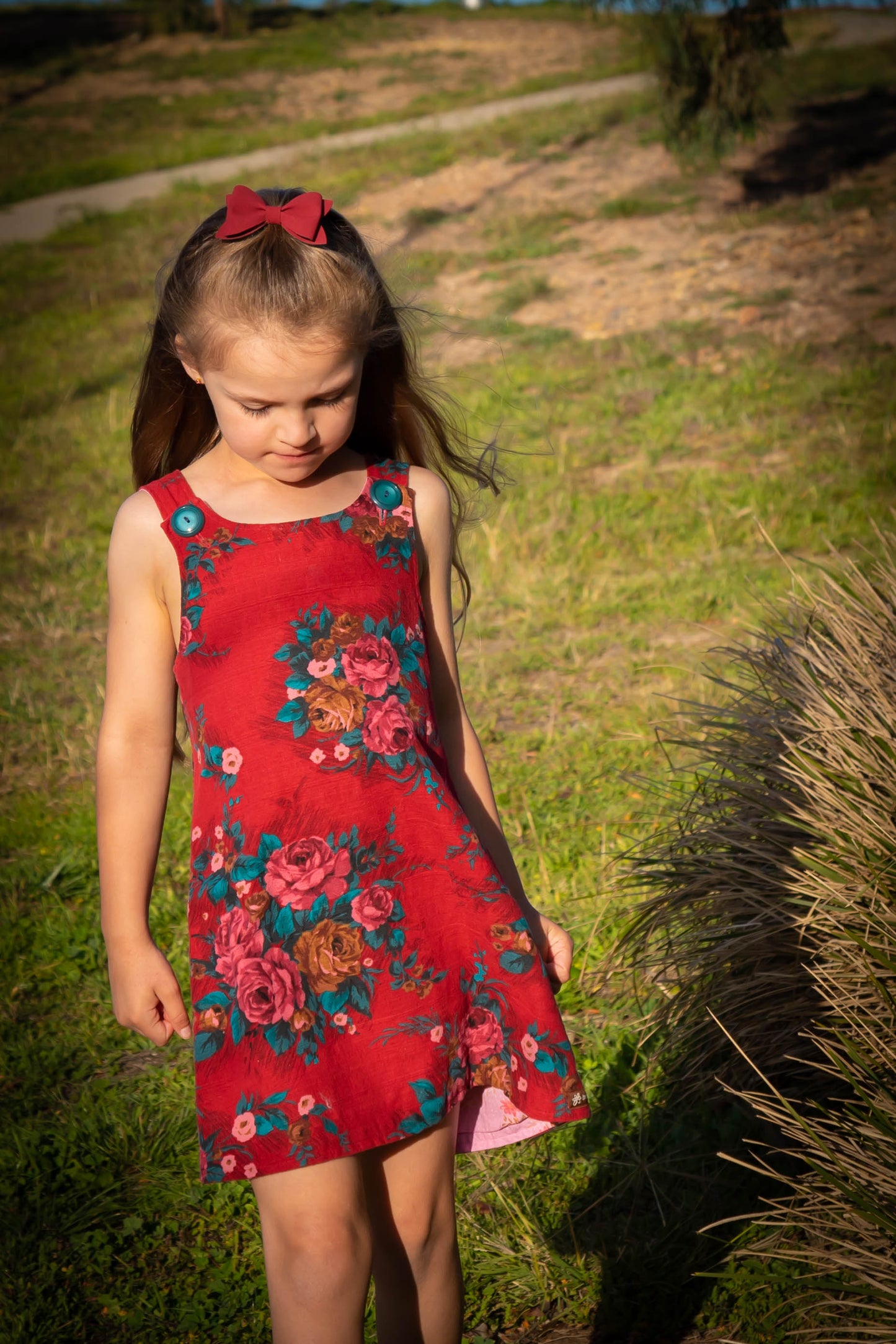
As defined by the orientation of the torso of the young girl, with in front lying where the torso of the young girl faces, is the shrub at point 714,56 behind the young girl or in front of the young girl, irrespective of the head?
behind

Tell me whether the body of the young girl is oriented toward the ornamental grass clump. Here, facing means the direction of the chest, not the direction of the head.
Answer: no

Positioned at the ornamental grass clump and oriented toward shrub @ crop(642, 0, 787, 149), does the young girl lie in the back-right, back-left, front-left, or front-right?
back-left

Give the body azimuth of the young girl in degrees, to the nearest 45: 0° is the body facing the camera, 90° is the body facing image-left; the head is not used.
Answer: approximately 0°

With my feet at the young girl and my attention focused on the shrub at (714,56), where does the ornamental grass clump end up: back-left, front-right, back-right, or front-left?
front-right
